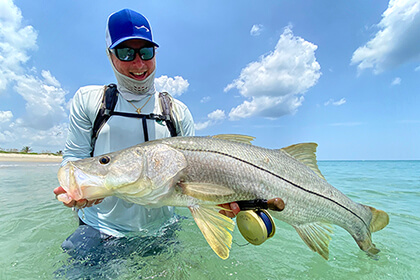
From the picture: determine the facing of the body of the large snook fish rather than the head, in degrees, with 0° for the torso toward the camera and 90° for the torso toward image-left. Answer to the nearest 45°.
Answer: approximately 90°
